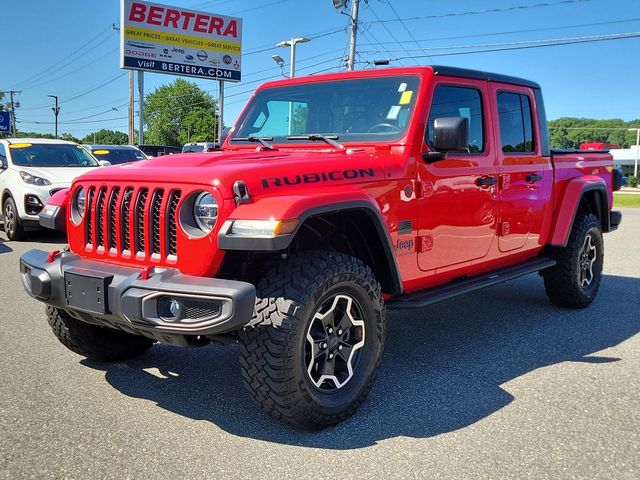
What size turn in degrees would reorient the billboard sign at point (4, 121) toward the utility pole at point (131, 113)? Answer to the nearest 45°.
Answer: approximately 135° to its left

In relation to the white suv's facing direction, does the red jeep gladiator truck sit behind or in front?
in front

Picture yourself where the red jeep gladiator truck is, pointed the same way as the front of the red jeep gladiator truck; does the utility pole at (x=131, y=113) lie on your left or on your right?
on your right

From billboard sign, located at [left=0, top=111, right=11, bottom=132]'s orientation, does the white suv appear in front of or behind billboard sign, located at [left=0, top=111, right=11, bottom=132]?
in front

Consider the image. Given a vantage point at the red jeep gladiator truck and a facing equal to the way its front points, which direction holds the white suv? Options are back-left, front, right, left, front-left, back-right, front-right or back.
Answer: right

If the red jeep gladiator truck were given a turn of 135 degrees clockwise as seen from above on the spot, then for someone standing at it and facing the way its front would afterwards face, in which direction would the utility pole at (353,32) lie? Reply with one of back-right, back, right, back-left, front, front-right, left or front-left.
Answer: front

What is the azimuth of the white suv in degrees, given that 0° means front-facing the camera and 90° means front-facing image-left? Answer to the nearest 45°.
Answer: approximately 315°

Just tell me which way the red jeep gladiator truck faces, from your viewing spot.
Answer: facing the viewer and to the left of the viewer

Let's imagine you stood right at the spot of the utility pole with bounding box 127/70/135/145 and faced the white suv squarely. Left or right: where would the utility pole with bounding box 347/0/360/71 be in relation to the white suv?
left

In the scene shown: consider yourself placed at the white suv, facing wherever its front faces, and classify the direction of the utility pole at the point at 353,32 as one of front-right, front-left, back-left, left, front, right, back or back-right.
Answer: left

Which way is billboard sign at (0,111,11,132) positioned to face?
toward the camera

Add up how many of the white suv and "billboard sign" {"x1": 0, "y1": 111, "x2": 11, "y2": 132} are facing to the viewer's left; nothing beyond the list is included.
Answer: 0
